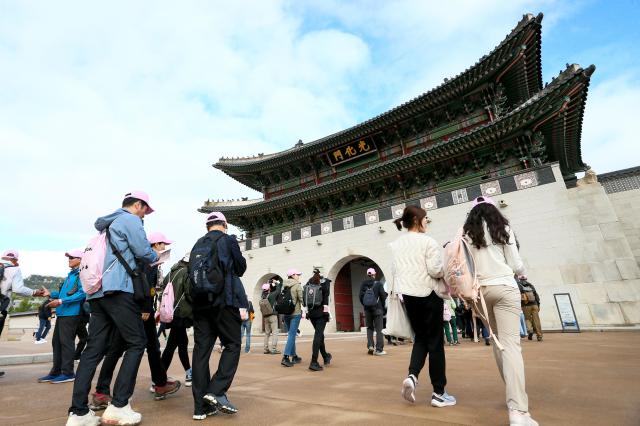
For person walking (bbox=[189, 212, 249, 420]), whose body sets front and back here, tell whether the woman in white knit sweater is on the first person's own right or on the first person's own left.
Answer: on the first person's own right

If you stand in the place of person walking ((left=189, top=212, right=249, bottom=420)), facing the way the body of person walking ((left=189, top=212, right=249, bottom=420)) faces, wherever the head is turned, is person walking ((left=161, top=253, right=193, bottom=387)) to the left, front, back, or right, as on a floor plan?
left

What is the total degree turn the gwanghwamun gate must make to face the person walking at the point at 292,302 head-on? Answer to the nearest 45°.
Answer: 0° — it already faces them

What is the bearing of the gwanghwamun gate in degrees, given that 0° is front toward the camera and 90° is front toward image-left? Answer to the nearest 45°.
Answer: approximately 45°

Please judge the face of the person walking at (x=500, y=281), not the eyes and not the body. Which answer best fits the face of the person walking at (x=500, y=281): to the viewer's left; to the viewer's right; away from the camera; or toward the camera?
away from the camera

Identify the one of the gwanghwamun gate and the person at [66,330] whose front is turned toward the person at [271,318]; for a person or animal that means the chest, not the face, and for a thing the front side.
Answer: the gwanghwamun gate

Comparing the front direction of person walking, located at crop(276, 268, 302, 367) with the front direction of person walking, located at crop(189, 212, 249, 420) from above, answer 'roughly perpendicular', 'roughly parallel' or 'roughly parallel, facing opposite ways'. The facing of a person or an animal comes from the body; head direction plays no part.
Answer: roughly parallel

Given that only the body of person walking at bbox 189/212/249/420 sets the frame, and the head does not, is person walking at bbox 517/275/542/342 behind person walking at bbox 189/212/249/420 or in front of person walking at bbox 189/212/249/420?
in front

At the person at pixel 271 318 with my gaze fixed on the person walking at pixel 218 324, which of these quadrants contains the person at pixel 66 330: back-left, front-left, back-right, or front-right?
front-right

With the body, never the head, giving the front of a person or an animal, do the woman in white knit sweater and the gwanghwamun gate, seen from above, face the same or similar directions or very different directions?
very different directions

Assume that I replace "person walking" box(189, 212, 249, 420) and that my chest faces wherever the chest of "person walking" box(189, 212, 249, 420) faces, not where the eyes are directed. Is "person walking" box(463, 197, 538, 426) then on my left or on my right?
on my right

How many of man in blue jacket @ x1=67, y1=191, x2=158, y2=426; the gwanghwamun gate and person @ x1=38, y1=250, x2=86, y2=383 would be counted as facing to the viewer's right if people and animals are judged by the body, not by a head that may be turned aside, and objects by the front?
1
